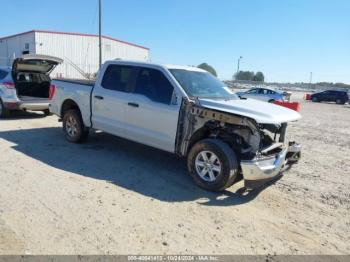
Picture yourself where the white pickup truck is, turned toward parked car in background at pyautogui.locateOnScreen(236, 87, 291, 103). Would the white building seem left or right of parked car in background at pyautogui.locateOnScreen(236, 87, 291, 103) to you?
left

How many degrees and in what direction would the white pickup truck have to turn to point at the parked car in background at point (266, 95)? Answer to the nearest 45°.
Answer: approximately 135° to its left

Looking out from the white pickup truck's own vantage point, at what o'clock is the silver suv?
The silver suv is roughly at 6 o'clock from the white pickup truck.

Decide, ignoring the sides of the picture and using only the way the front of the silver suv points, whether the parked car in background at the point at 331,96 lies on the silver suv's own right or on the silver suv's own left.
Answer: on the silver suv's own right

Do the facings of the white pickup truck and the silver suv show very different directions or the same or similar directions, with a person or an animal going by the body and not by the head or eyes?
very different directions

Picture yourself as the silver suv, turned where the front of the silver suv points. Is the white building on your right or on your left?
on your right

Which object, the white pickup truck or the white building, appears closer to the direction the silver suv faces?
the white building

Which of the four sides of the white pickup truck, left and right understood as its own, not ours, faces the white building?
back

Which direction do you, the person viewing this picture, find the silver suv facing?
facing away from the viewer and to the left of the viewer

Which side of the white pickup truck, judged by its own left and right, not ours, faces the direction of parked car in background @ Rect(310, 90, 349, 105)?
left

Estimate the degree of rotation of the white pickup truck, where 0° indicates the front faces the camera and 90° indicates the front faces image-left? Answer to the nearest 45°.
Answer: approximately 315°
